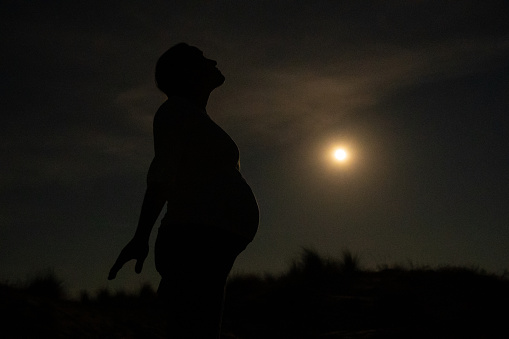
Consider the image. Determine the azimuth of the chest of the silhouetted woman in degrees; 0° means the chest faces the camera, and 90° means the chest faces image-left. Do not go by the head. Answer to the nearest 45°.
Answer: approximately 270°

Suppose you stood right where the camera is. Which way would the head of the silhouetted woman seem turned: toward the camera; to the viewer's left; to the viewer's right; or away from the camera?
to the viewer's right
